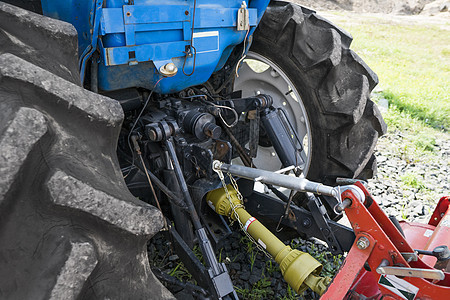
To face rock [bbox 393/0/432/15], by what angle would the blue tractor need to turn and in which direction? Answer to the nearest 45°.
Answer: approximately 90° to its right

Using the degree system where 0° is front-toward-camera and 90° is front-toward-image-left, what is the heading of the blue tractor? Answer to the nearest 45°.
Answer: approximately 135°

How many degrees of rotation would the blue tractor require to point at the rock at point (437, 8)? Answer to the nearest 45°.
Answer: approximately 90° to its right
